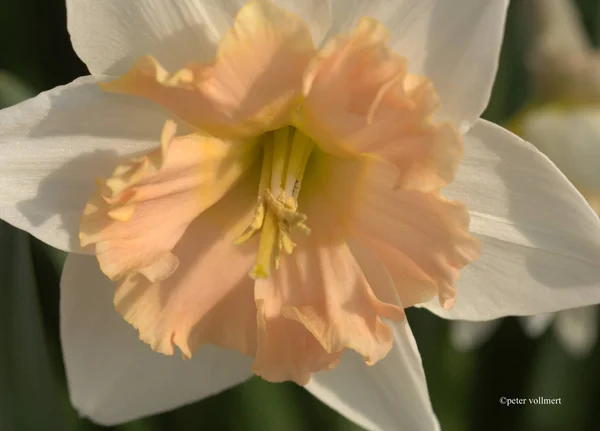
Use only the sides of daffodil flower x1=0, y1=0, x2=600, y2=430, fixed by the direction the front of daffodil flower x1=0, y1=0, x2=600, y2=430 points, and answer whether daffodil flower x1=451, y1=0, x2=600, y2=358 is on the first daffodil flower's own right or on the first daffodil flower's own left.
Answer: on the first daffodil flower's own left

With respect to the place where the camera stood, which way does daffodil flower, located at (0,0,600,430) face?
facing the viewer
